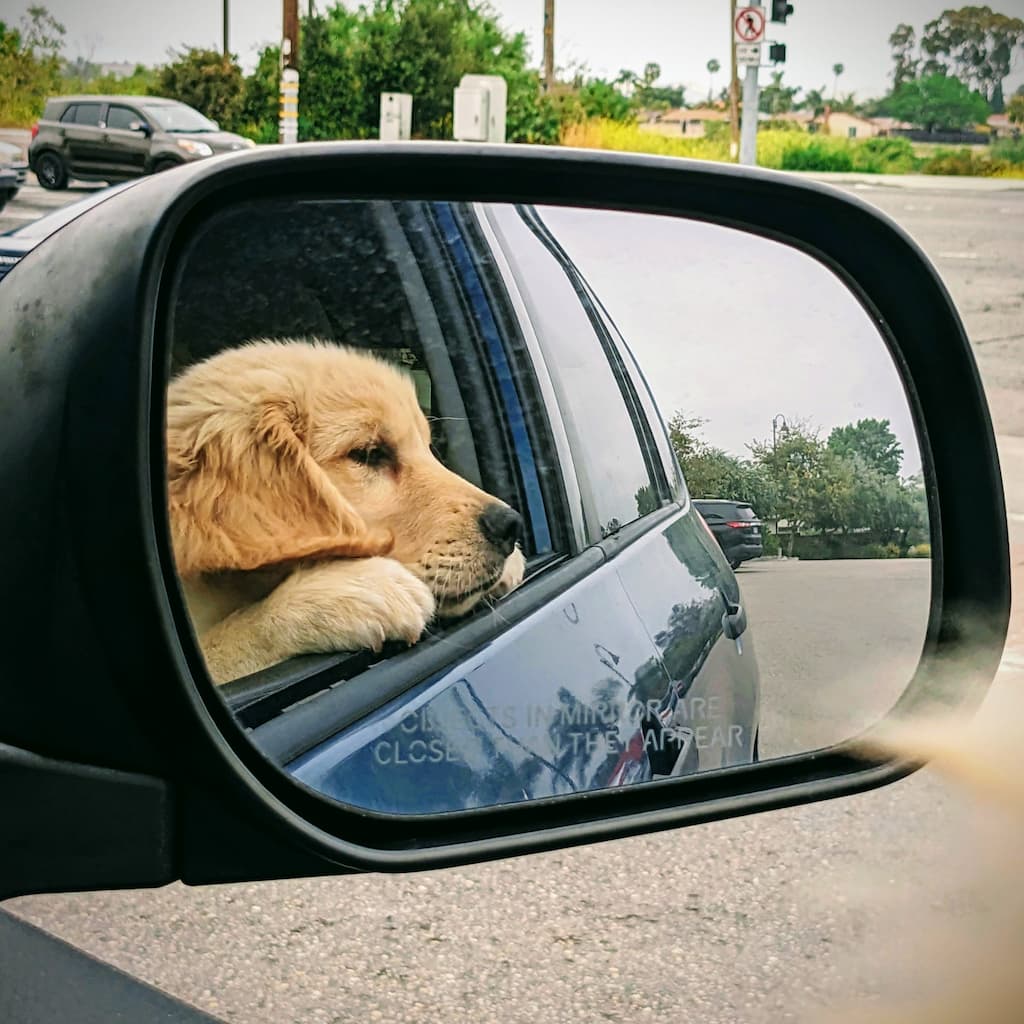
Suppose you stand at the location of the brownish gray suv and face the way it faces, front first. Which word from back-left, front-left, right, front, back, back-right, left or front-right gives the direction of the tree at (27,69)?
back-left

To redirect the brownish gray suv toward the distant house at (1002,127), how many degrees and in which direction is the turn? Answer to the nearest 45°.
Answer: approximately 90° to its left

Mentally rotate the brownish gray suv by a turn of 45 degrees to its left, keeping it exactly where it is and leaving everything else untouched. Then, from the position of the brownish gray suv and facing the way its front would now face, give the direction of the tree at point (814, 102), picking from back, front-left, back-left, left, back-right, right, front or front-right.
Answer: front-left

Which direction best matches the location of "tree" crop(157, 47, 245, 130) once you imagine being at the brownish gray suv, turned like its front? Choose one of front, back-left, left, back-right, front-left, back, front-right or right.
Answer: back-left

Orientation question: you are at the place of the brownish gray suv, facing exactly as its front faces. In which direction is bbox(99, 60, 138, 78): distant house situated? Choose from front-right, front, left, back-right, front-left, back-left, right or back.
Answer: back-left

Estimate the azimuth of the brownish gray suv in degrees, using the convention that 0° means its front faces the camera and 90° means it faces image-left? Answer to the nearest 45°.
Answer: approximately 315°

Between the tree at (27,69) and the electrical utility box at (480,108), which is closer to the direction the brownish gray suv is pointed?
the electrical utility box

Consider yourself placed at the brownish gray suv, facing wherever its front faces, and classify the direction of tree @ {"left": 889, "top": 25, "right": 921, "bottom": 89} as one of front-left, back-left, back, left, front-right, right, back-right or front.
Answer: left

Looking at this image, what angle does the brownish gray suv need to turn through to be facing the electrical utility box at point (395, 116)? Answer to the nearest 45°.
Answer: approximately 45° to its left

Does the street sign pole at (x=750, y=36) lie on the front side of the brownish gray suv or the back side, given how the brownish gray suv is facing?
on the front side

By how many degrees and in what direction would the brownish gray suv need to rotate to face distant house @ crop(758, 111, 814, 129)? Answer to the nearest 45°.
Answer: approximately 90° to its left

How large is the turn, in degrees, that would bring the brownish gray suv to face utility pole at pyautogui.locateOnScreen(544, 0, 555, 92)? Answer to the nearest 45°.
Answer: approximately 90° to its left
